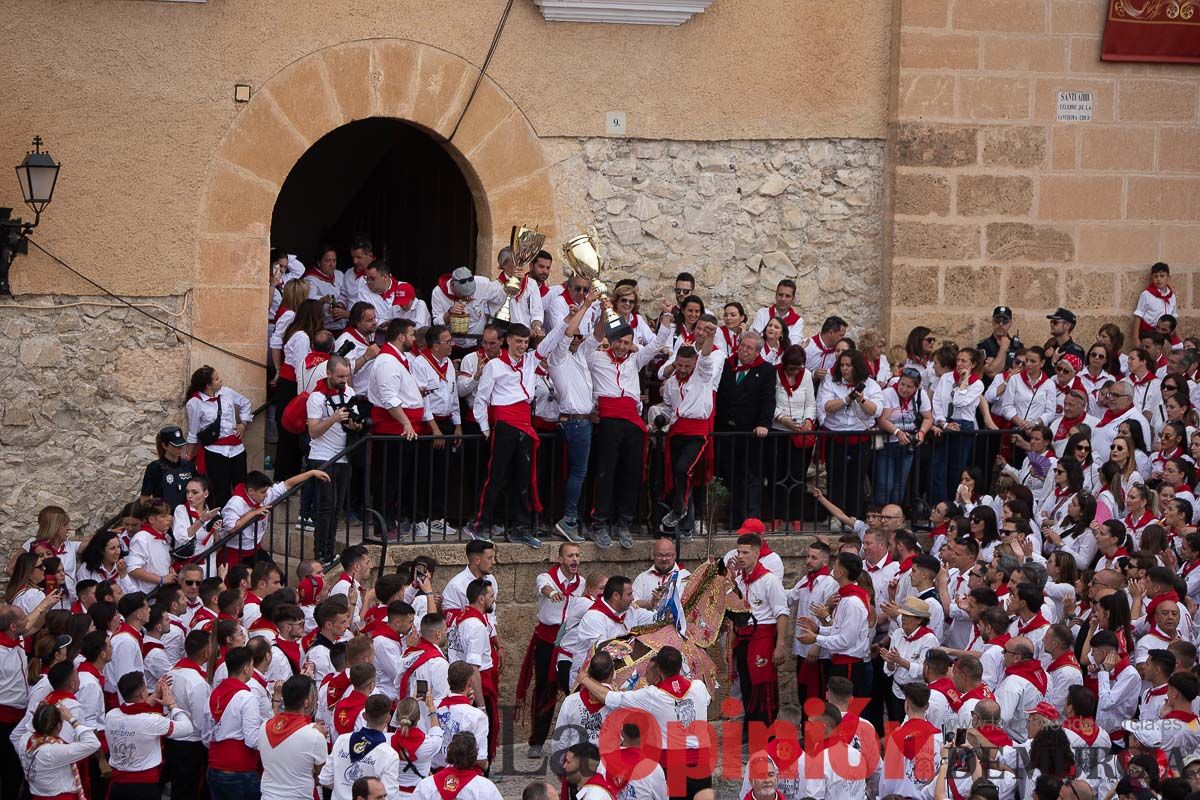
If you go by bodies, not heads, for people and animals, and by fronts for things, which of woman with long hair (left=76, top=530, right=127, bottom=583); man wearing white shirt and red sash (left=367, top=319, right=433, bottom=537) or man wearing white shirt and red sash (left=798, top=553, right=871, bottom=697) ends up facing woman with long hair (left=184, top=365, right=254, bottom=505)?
man wearing white shirt and red sash (left=798, top=553, right=871, bottom=697)

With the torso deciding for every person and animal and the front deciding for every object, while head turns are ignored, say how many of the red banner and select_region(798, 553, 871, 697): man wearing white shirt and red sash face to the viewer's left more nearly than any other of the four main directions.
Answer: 1

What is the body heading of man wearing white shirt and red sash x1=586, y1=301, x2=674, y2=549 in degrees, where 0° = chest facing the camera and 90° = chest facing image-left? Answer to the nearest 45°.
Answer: approximately 0°

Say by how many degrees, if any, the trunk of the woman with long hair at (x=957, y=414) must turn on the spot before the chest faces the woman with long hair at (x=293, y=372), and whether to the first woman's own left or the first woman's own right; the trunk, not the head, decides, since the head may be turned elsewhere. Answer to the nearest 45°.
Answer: approximately 45° to the first woman's own right

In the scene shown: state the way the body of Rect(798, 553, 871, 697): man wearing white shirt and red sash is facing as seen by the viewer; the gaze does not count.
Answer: to the viewer's left

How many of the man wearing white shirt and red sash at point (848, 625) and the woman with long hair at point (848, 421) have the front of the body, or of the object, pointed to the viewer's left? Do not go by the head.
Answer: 1

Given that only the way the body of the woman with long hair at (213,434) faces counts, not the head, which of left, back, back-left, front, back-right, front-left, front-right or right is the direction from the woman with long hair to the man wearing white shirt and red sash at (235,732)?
front-right

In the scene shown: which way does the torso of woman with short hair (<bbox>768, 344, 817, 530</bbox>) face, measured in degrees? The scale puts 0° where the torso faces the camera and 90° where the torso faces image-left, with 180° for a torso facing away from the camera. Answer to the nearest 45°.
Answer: approximately 0°

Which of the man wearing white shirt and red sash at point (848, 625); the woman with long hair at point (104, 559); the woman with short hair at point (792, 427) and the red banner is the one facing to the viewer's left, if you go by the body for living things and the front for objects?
the man wearing white shirt and red sash
